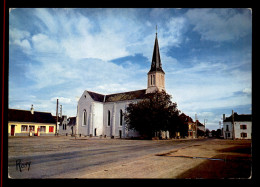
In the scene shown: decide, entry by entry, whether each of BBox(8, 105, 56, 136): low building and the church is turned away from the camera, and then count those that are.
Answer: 0

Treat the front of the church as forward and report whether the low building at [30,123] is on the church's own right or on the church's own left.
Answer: on the church's own right

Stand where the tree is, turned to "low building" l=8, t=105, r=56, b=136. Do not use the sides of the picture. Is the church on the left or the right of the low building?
right

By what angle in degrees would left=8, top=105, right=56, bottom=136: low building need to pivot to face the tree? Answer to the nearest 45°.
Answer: approximately 45° to its left
